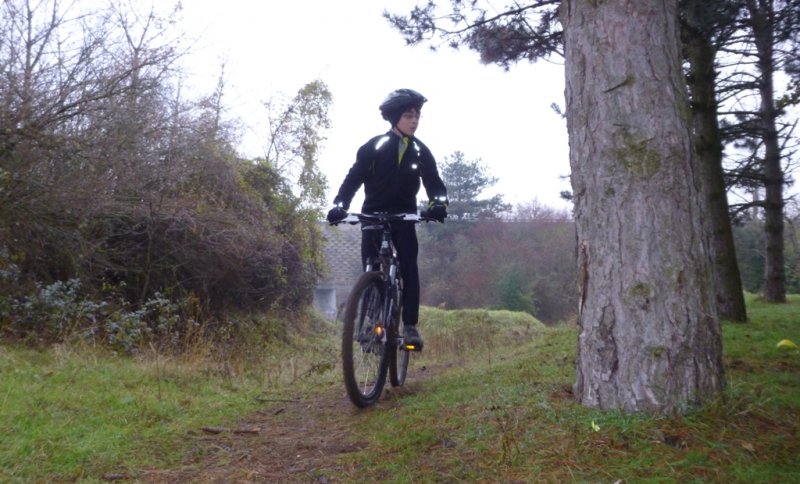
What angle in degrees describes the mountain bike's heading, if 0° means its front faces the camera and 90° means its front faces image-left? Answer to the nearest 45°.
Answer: approximately 0°

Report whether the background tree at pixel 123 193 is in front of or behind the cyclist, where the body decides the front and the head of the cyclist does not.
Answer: behind

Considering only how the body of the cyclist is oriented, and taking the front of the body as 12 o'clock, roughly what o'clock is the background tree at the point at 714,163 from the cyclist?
The background tree is roughly at 8 o'clock from the cyclist.

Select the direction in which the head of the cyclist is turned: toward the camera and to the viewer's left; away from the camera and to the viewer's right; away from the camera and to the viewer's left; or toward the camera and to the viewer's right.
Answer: toward the camera and to the viewer's right

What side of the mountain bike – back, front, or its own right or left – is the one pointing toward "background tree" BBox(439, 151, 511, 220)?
back

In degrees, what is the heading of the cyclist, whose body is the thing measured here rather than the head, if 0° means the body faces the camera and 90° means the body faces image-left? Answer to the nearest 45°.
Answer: approximately 0°

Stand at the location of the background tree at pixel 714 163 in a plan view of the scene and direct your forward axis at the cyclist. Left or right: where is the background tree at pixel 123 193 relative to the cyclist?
right

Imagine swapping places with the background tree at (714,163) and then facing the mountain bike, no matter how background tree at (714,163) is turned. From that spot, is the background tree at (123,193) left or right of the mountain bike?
right

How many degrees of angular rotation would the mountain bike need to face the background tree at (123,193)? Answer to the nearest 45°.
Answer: approximately 135° to its right

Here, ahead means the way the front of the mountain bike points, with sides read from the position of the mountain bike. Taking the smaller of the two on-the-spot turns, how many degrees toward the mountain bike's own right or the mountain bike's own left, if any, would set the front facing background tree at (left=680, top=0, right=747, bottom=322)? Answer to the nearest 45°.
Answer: approximately 135° to the mountain bike's own left

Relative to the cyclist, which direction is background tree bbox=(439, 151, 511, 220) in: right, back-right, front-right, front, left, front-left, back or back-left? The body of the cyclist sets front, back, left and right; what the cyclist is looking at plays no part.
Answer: back
